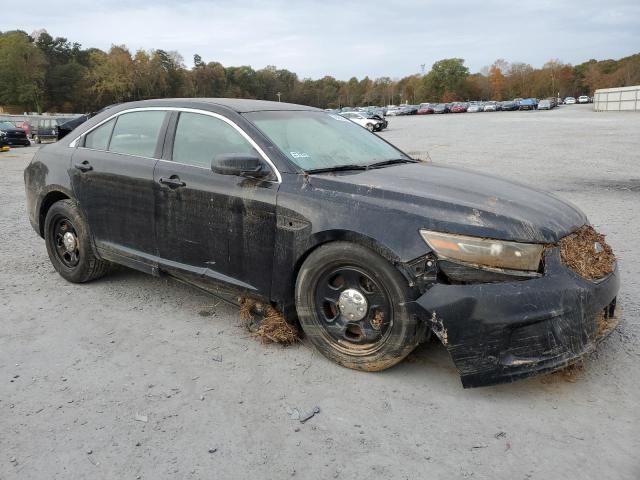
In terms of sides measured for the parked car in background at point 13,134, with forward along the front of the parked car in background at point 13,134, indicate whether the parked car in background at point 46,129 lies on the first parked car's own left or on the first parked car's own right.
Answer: on the first parked car's own left

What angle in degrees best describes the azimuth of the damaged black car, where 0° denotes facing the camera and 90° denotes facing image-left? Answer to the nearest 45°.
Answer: approximately 315°

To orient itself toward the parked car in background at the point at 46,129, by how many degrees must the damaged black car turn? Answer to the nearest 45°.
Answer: approximately 180°

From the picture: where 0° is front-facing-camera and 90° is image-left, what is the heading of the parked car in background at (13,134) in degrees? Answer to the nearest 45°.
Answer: approximately 315°

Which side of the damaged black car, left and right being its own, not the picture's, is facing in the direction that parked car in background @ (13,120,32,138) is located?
back
